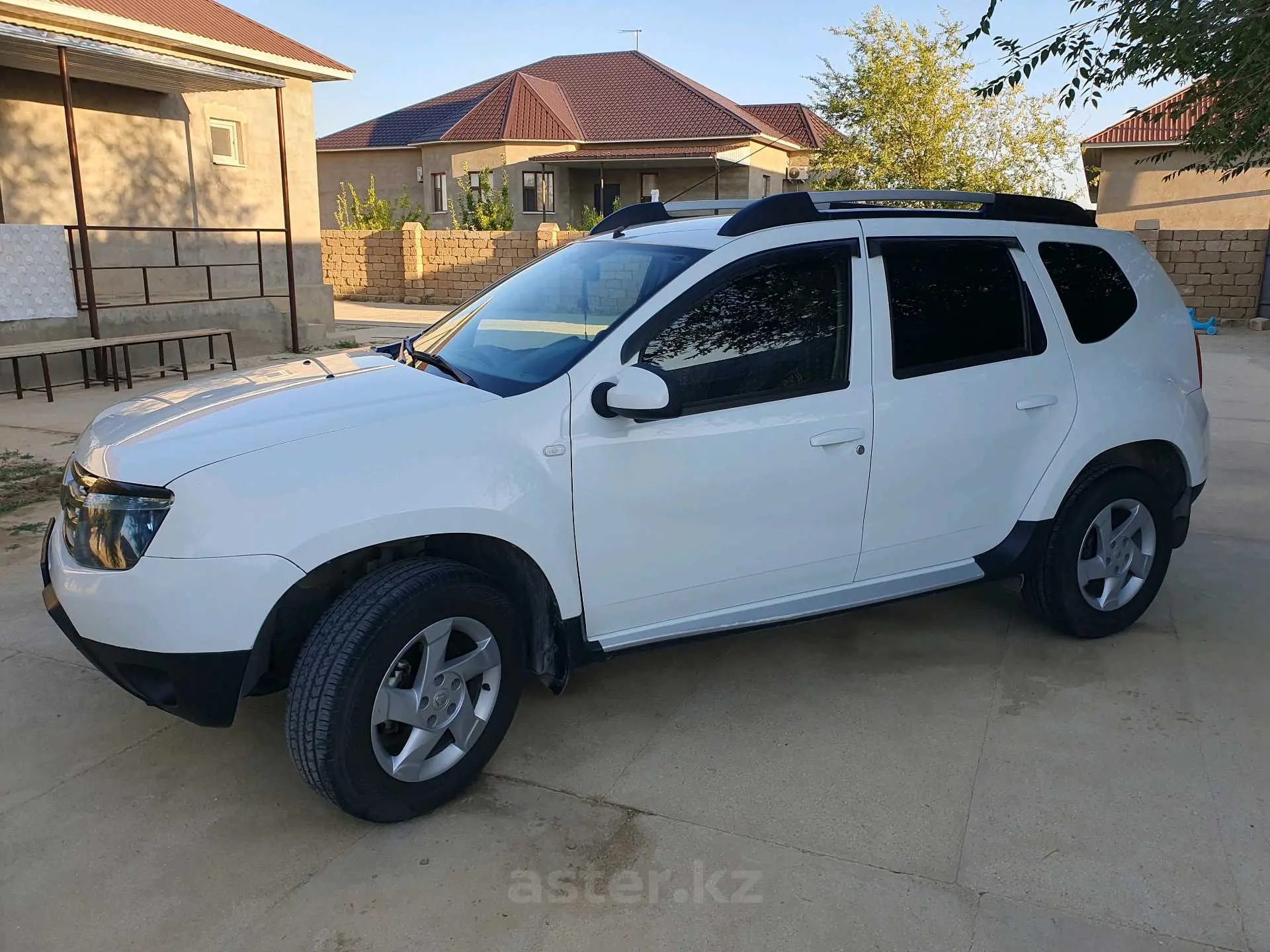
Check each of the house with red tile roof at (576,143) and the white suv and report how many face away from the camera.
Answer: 0

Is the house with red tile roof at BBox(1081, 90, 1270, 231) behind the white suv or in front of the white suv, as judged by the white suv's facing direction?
behind

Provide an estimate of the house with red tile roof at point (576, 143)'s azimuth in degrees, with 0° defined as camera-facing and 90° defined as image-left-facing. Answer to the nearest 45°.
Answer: approximately 0°

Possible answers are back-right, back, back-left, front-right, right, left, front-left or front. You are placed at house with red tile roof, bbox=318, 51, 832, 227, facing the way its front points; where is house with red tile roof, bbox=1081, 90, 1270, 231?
front-left

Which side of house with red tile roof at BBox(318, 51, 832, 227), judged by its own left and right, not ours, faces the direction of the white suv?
front

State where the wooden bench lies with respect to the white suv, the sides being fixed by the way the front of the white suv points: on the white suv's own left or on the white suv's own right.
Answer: on the white suv's own right

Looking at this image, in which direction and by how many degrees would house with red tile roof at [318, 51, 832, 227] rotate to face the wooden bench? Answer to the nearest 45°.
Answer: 0° — it already faces it

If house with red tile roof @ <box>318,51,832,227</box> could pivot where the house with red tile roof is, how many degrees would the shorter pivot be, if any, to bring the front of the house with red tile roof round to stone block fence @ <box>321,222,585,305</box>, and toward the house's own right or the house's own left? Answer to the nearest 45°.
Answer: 0° — it already faces it

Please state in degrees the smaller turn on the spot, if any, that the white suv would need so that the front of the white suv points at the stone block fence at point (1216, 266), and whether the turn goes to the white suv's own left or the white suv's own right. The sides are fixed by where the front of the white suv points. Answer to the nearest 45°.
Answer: approximately 180°

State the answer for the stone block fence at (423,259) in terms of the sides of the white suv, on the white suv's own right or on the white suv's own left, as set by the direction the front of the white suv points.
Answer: on the white suv's own right

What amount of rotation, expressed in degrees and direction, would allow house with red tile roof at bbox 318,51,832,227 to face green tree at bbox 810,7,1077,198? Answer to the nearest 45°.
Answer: approximately 45° to its left

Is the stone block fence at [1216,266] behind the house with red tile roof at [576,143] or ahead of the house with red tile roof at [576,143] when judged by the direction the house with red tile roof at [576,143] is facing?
ahead
